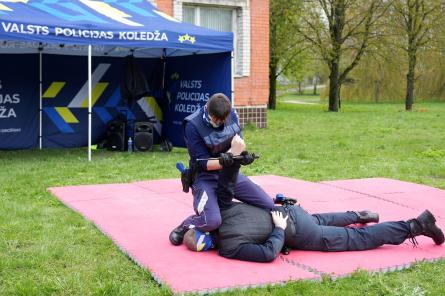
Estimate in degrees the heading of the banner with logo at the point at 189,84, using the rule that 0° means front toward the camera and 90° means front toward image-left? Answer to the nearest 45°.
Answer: approximately 45°

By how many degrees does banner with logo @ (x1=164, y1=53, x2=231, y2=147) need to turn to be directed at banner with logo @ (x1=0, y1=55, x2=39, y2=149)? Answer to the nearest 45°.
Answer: approximately 45° to its right

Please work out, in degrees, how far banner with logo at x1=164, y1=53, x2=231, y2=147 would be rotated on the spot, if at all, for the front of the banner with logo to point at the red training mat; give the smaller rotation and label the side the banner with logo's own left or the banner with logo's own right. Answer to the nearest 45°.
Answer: approximately 45° to the banner with logo's own left

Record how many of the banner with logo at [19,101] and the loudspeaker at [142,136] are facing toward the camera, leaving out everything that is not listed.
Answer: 2

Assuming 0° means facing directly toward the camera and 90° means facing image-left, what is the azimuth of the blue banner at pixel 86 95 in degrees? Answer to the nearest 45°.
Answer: approximately 0°

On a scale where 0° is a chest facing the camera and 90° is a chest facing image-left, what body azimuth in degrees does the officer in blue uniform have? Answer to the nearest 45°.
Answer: approximately 315°

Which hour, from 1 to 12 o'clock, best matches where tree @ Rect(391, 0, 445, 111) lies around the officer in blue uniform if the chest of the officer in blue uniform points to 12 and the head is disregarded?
The tree is roughly at 8 o'clock from the officer in blue uniform.

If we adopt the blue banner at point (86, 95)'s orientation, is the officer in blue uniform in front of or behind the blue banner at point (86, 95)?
in front

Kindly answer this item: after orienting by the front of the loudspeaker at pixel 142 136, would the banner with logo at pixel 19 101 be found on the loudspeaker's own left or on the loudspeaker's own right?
on the loudspeaker's own right

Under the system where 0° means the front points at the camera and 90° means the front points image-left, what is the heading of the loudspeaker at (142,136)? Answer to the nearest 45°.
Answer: approximately 0°
